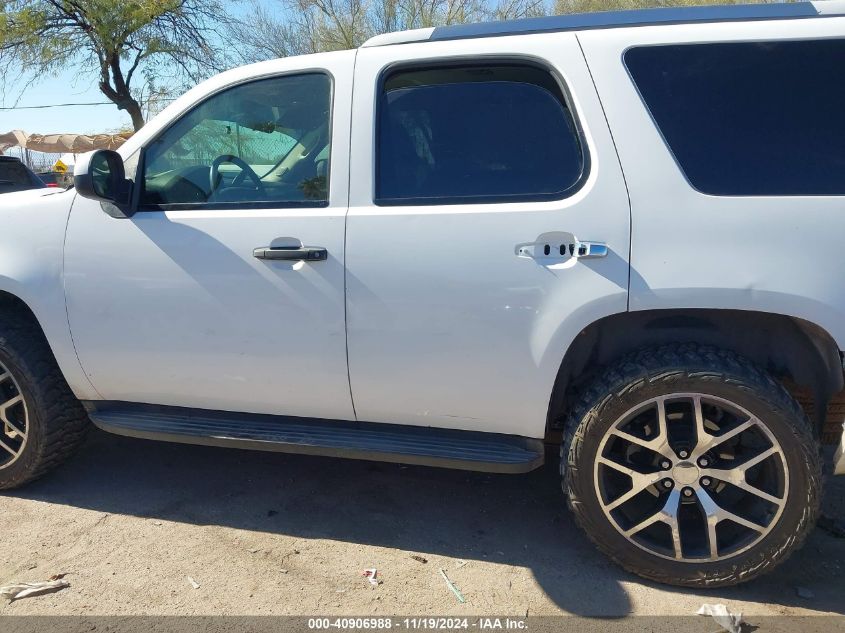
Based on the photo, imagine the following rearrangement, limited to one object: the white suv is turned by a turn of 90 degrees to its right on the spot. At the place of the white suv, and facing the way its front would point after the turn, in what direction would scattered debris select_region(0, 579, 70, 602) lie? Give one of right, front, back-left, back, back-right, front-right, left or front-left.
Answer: left

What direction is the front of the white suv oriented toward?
to the viewer's left

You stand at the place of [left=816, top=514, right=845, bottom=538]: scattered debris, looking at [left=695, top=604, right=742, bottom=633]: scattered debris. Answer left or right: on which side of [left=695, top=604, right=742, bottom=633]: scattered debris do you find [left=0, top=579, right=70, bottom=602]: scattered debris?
right
